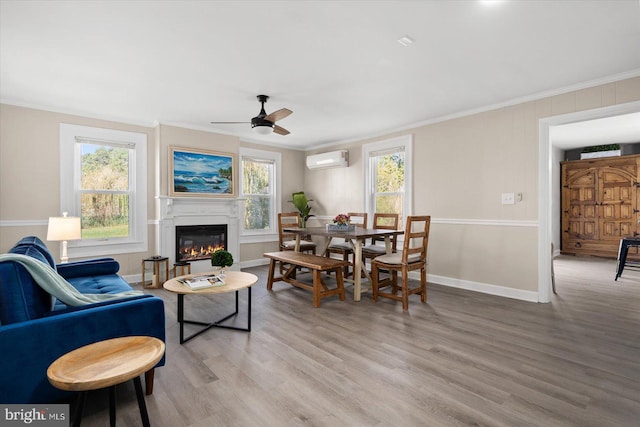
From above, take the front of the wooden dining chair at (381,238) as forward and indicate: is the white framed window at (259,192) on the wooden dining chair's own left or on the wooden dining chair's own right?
on the wooden dining chair's own right

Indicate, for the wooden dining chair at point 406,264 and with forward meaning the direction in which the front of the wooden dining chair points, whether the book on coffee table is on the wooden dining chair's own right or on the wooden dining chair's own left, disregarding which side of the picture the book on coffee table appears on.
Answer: on the wooden dining chair's own left

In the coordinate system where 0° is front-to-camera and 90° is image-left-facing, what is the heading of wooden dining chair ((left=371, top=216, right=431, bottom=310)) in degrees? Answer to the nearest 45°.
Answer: approximately 135°

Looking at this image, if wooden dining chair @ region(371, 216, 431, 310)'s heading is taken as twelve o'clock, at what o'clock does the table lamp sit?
The table lamp is roughly at 10 o'clock from the wooden dining chair.

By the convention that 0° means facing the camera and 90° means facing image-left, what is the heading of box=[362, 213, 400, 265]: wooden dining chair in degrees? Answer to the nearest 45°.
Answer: approximately 45°

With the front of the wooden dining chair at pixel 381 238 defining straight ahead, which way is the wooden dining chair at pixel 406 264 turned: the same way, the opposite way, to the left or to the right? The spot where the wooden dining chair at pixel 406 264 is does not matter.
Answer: to the right

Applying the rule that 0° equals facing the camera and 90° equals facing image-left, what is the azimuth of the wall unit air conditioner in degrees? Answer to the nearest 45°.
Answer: approximately 45°

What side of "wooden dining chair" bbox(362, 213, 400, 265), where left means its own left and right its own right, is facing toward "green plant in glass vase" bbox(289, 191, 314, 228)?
right
